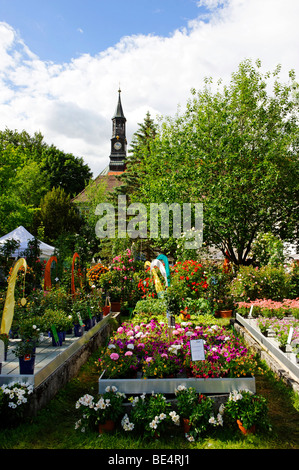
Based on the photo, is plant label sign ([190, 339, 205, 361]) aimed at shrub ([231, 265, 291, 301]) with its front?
no

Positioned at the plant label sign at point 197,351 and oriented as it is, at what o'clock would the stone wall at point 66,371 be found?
The stone wall is roughly at 4 o'clock from the plant label sign.

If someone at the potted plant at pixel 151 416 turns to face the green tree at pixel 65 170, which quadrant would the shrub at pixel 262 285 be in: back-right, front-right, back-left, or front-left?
front-right

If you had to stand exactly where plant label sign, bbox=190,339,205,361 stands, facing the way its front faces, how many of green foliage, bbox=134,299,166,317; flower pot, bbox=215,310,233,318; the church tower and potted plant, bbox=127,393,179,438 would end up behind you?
3

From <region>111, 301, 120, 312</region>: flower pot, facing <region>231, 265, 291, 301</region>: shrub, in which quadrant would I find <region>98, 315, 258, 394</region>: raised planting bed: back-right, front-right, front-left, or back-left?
front-right

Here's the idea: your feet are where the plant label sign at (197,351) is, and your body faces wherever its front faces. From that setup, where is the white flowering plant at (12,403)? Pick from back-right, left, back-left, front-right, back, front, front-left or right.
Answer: right

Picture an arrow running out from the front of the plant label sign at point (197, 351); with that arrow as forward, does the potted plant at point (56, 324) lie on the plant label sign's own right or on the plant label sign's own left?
on the plant label sign's own right

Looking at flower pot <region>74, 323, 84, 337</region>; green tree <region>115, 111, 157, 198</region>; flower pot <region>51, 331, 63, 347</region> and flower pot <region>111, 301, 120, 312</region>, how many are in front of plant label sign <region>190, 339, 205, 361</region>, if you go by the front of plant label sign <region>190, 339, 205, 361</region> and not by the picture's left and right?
0

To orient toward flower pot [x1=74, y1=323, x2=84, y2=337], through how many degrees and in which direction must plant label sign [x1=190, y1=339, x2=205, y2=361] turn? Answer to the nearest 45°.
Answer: approximately 135° to its right

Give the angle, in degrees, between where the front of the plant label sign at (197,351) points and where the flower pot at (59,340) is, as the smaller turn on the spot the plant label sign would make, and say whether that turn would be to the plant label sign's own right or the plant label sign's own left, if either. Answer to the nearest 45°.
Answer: approximately 135° to the plant label sign's own right

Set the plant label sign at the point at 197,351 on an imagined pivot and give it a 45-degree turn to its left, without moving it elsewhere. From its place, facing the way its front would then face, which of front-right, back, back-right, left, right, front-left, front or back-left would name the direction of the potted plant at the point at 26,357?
back-right

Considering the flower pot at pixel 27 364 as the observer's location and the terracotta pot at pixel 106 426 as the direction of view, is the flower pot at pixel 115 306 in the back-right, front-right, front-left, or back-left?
back-left

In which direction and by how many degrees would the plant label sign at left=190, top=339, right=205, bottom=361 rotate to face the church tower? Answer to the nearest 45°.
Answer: approximately 180°

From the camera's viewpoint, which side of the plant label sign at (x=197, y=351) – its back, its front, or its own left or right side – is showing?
front

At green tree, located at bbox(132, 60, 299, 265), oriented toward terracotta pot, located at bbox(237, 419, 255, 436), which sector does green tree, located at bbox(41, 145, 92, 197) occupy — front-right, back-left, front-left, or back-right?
back-right
